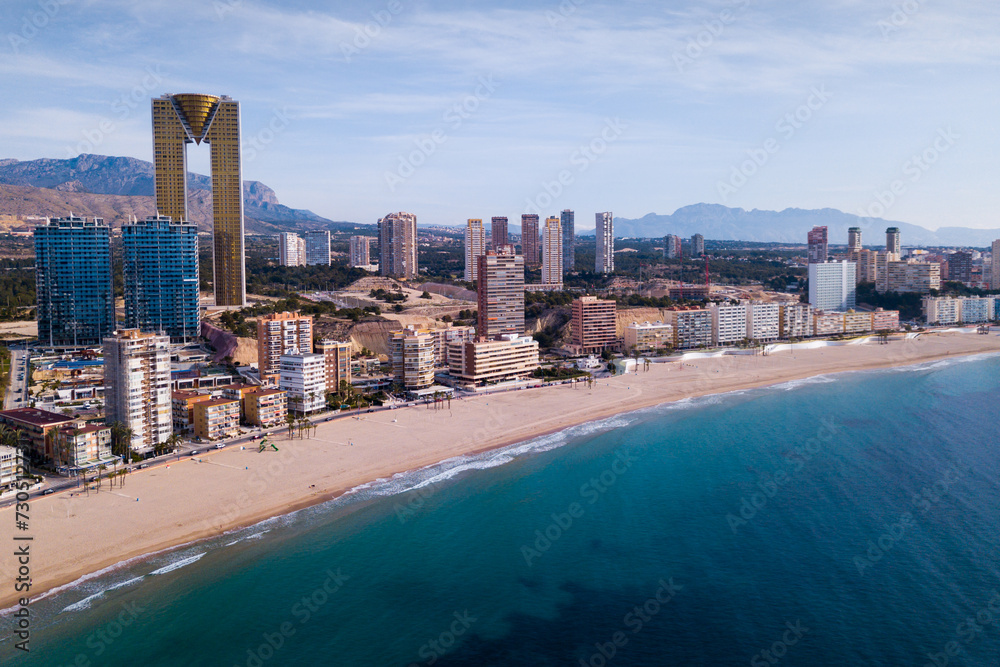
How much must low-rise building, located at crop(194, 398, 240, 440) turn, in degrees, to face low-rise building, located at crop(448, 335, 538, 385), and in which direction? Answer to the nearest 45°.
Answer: approximately 90° to its left

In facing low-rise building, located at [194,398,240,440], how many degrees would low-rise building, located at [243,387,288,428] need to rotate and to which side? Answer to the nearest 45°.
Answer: approximately 90° to its right

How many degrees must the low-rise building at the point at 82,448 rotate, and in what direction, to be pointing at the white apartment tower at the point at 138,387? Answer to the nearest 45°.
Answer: approximately 90° to its left

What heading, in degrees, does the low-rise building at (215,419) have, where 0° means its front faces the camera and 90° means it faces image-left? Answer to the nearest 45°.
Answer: approximately 315°

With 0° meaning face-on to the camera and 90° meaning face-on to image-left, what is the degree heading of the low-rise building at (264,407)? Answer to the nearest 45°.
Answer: approximately 315°

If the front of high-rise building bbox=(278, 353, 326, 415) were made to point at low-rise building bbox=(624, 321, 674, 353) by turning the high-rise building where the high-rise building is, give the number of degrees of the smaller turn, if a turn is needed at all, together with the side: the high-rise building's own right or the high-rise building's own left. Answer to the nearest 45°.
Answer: approximately 90° to the high-rise building's own left

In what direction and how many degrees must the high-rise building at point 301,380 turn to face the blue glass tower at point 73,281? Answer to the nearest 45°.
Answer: approximately 180°

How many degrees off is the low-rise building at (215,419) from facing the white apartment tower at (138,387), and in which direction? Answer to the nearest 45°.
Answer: approximately 90° to its right

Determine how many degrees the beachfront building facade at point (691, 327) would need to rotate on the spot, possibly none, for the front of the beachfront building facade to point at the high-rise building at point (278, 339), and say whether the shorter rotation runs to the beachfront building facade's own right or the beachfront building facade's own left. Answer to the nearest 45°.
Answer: approximately 45° to the beachfront building facade's own right

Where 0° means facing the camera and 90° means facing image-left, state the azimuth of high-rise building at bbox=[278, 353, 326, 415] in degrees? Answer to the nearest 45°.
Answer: approximately 315°

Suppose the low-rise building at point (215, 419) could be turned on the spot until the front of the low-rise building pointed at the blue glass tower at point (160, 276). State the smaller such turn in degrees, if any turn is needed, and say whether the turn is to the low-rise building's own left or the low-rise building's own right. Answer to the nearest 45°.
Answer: approximately 135° to the low-rise building's own left

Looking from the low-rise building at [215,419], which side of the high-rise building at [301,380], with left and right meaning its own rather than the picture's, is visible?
right

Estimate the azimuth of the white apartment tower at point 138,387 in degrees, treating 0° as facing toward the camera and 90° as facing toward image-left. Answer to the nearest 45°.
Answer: approximately 315°
